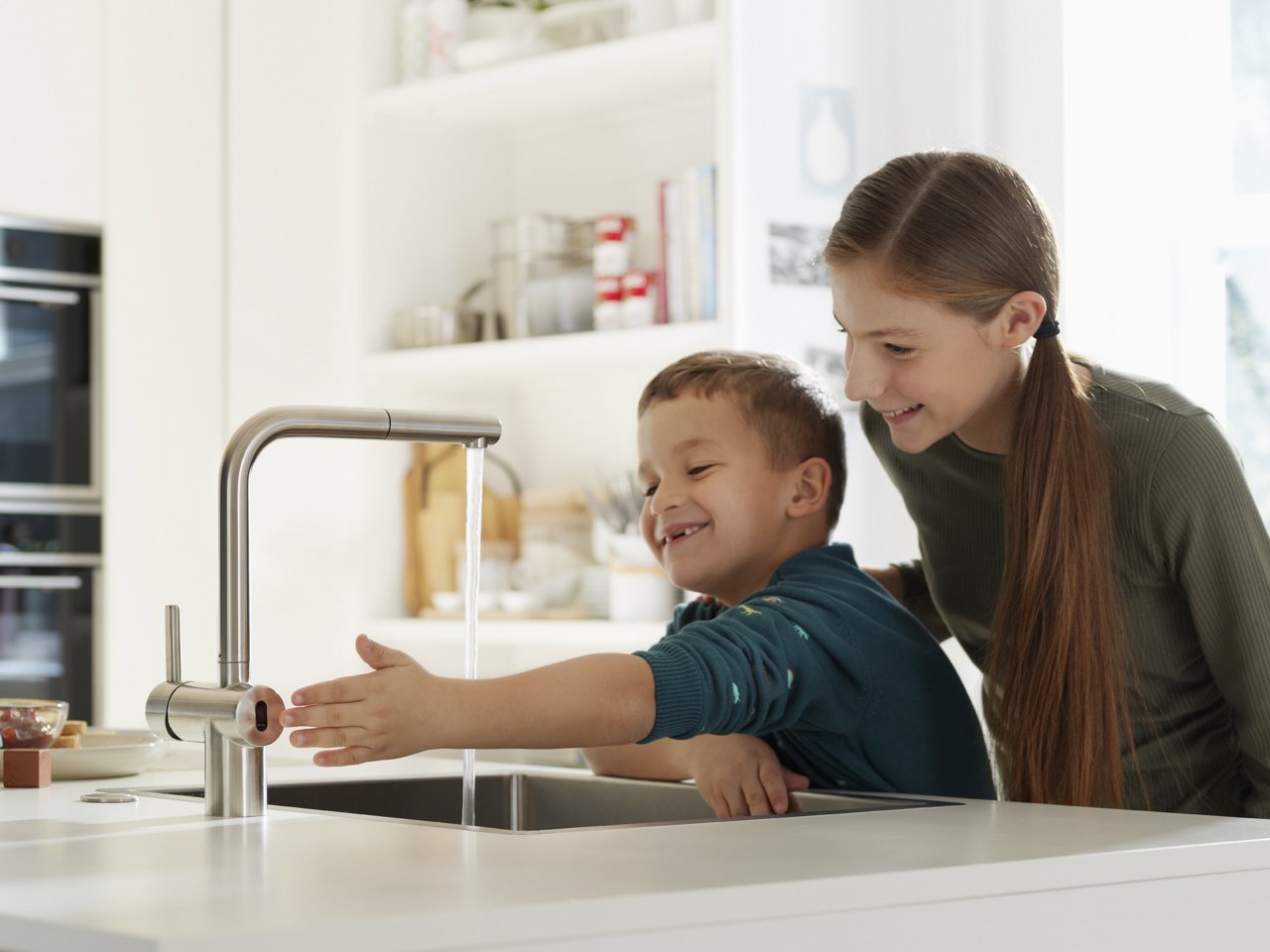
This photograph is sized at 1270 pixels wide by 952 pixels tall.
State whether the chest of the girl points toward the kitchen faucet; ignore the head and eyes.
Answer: yes

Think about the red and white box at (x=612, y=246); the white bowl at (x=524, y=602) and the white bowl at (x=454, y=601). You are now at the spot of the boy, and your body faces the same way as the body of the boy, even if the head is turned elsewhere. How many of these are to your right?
3

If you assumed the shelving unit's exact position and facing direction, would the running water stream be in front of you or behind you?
in front

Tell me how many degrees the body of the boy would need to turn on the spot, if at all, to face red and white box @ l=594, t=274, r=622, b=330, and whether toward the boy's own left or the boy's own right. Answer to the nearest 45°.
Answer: approximately 90° to the boy's own right

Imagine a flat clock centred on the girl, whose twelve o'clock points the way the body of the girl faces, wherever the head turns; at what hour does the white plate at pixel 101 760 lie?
The white plate is roughly at 1 o'clock from the girl.

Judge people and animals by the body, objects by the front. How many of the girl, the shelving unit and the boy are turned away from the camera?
0

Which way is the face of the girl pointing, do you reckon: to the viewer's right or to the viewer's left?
to the viewer's left

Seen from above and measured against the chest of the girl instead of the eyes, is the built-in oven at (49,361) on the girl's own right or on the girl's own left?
on the girl's own right

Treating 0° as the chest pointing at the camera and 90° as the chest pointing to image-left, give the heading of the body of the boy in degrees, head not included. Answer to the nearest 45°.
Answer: approximately 90°

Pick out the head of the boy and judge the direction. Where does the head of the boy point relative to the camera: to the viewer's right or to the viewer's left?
to the viewer's left

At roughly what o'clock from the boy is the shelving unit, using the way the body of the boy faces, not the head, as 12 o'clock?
The shelving unit is roughly at 3 o'clock from the boy.

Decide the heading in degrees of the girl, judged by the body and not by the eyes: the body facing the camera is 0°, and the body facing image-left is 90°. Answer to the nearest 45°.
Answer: approximately 45°
